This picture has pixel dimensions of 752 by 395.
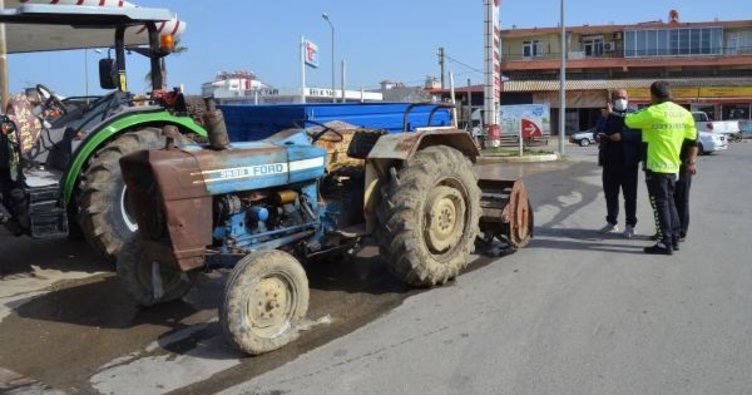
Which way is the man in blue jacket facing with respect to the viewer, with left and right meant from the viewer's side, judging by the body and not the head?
facing the viewer

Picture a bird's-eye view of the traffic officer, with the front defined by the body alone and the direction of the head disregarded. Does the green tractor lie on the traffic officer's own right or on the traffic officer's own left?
on the traffic officer's own left

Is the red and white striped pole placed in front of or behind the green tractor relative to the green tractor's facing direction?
behind

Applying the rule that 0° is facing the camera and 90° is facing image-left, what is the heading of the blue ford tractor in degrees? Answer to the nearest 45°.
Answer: approximately 45°

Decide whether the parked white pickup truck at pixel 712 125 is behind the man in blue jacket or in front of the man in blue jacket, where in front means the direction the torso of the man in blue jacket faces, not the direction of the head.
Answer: behind

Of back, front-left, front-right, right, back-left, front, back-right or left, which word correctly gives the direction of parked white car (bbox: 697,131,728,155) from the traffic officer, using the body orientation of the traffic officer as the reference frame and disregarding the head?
front-right

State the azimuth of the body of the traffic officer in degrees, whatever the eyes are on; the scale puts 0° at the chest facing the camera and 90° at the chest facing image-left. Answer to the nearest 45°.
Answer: approximately 135°

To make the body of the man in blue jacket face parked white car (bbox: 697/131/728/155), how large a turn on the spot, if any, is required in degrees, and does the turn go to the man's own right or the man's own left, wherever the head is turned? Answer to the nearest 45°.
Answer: approximately 180°

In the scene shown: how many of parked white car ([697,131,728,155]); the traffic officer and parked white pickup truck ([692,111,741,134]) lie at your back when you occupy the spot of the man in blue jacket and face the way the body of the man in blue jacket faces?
2

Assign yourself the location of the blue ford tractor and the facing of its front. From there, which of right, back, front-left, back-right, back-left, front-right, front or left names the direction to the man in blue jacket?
back

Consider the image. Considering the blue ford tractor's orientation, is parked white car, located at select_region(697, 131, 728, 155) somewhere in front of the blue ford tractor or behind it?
behind

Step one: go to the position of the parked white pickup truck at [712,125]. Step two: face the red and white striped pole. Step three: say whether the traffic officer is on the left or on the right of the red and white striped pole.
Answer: left

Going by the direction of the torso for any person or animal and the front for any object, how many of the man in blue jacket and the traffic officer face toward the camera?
1
